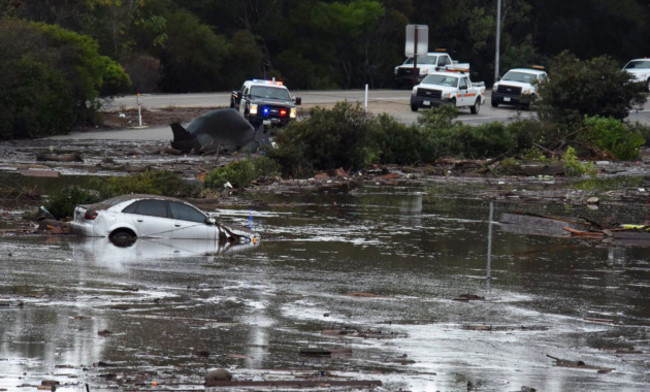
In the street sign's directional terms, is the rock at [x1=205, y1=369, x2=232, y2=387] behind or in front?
behind

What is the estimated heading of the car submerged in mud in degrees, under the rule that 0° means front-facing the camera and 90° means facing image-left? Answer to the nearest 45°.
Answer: approximately 270°

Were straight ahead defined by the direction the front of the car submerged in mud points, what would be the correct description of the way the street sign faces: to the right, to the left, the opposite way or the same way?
to the left

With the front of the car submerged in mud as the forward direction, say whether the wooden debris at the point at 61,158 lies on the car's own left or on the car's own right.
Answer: on the car's own left

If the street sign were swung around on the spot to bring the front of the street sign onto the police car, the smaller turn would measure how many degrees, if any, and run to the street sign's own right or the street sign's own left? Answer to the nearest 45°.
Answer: approximately 90° to the street sign's own left

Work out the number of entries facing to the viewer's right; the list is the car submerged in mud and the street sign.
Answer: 1

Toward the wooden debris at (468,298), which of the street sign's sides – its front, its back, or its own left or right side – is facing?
back

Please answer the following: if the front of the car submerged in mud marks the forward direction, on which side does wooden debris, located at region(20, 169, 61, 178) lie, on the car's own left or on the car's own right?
on the car's own left

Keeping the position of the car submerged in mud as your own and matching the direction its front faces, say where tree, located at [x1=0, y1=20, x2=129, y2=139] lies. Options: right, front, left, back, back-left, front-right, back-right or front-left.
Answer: left

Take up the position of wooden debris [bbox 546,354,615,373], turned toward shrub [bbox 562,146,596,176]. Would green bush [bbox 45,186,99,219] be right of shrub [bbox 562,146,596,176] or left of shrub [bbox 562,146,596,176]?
left

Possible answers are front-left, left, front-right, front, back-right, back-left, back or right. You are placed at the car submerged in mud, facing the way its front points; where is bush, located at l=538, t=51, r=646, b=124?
front-left

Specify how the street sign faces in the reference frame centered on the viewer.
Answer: facing away from the viewer
